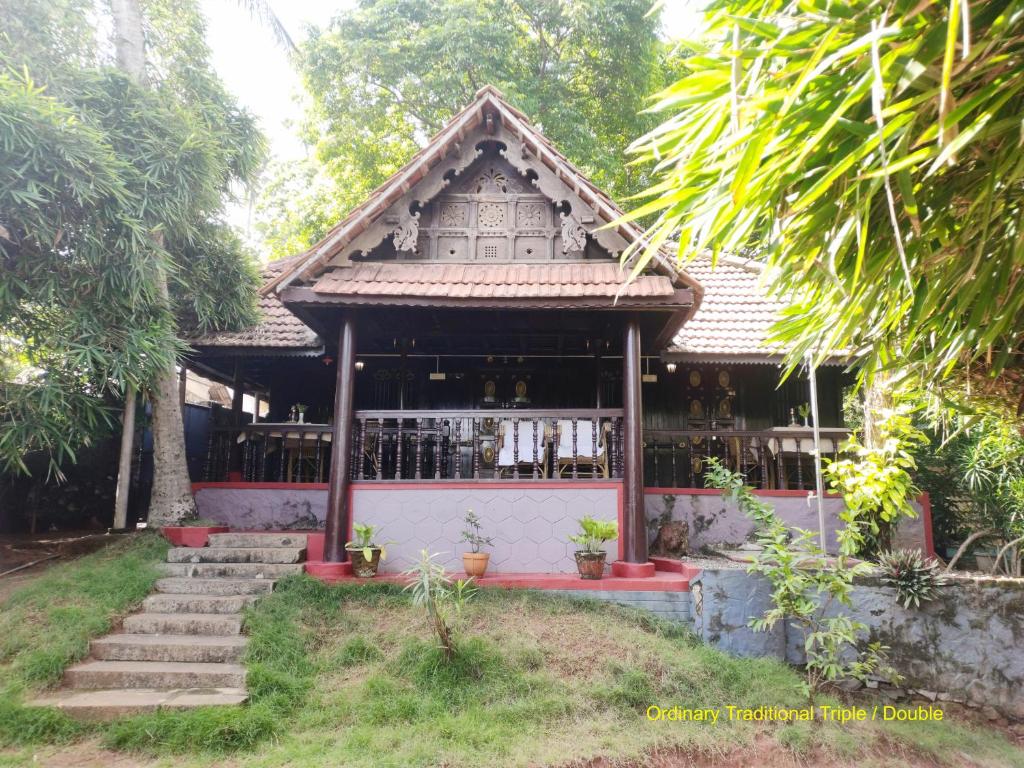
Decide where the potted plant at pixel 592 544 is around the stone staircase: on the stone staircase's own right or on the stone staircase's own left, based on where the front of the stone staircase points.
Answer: on the stone staircase's own left

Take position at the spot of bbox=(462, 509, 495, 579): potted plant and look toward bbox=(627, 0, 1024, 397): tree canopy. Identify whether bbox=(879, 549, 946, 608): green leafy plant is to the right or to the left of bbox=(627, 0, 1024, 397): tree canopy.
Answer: left

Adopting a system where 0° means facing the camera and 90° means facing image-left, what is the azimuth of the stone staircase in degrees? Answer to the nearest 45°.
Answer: approximately 0°

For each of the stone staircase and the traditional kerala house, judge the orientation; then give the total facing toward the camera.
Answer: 2

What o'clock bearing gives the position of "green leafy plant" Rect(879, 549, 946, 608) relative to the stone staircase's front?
The green leafy plant is roughly at 10 o'clock from the stone staircase.

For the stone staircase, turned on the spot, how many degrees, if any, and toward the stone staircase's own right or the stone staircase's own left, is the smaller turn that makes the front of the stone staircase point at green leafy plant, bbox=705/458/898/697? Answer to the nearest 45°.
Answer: approximately 45° to the stone staircase's own left

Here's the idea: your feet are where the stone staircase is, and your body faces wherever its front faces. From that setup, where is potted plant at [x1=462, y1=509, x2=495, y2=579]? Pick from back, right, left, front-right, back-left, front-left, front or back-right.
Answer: left
